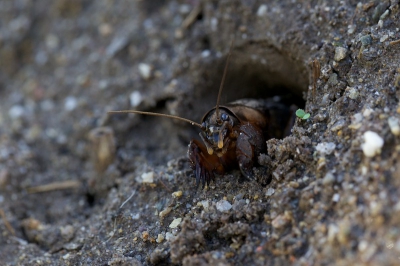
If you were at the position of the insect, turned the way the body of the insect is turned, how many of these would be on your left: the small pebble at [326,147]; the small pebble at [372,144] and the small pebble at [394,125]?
3

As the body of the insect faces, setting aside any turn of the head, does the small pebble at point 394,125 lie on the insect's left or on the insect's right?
on the insect's left

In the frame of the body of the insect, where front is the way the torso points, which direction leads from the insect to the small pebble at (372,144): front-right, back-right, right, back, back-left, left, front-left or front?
left

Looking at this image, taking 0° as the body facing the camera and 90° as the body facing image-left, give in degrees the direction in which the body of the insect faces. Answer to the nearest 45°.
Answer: approximately 45°

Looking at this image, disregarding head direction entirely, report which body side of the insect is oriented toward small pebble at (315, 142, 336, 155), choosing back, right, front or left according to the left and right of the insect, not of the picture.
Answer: left
